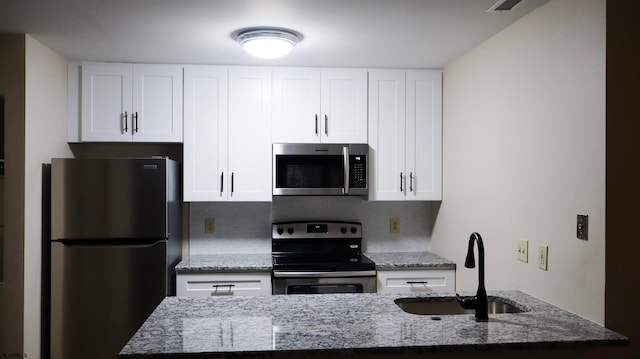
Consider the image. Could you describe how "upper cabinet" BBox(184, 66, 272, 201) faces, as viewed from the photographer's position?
facing the viewer

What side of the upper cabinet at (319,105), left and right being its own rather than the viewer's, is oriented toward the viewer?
front

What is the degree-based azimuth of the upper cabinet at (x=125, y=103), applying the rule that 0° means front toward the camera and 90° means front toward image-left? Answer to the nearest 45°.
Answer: approximately 0°

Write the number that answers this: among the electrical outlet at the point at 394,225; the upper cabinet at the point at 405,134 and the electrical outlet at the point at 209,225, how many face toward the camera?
3

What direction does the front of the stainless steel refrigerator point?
toward the camera

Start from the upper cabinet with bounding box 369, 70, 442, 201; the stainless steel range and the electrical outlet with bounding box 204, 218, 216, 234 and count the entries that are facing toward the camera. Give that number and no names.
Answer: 3

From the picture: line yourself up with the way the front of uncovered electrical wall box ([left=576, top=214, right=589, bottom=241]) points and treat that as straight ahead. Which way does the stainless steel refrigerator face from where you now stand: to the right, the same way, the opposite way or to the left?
to the left

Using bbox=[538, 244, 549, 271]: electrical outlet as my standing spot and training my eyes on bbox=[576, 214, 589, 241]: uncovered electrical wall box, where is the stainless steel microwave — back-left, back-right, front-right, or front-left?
back-right

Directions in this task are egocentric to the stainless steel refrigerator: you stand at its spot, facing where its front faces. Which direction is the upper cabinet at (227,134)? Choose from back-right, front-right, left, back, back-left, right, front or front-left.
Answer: left
